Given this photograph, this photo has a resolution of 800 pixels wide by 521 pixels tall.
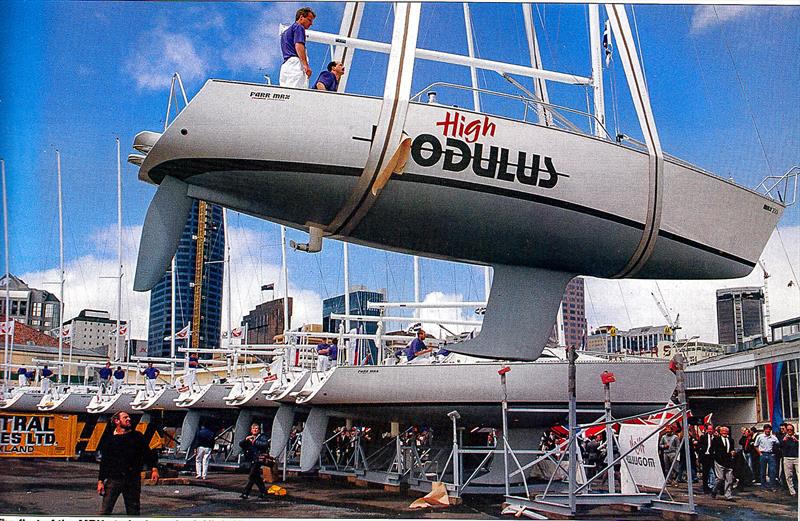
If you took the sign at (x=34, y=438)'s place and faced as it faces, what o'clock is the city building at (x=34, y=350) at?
The city building is roughly at 6 o'clock from the sign.

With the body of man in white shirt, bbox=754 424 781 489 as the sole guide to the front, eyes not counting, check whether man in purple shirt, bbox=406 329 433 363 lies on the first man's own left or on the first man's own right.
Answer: on the first man's own right

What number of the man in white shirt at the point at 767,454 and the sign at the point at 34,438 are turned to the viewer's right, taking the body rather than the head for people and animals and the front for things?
0

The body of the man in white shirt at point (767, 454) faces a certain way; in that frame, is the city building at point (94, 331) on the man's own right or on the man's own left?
on the man's own right

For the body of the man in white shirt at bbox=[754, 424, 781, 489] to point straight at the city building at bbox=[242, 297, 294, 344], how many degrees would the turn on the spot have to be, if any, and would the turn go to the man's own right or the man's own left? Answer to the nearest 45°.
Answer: approximately 90° to the man's own right

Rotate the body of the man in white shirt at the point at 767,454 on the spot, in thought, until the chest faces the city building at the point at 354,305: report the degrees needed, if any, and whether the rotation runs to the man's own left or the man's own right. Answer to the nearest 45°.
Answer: approximately 90° to the man's own right

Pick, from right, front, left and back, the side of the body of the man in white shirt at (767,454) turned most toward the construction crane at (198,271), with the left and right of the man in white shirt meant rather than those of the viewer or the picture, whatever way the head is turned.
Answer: right

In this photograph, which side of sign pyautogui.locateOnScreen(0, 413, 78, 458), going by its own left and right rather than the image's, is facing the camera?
front

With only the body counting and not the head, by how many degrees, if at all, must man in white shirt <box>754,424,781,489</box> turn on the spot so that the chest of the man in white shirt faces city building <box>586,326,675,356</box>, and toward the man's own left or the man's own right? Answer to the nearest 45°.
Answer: approximately 180°

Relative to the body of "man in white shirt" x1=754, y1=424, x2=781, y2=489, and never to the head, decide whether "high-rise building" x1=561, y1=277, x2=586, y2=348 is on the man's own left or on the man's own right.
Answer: on the man's own right
